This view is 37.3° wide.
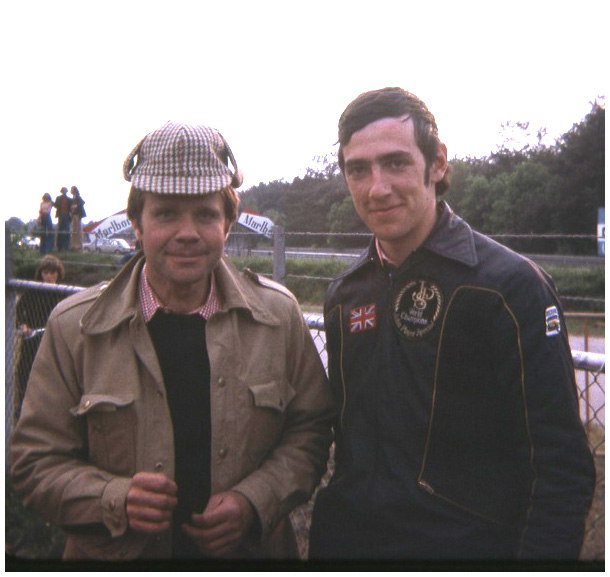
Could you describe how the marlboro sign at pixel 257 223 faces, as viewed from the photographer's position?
facing the viewer

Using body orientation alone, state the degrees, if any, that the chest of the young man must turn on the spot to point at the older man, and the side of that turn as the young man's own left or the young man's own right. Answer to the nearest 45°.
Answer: approximately 45° to the young man's own right

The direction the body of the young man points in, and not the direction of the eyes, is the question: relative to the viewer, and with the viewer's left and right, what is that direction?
facing the viewer and to the left of the viewer

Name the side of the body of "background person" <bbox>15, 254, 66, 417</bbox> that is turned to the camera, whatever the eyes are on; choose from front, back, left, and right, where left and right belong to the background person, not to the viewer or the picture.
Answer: front

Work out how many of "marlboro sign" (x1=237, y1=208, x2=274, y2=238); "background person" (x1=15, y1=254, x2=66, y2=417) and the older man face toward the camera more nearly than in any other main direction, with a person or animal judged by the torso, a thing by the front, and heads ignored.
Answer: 3

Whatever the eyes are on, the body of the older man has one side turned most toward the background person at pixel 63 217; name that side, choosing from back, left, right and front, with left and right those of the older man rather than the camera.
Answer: back

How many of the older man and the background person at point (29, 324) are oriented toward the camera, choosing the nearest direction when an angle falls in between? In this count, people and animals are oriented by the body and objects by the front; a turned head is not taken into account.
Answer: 2

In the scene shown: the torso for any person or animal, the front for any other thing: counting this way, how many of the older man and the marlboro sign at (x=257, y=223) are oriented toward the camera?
2

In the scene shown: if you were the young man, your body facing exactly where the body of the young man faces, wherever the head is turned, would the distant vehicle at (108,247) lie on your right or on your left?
on your right
